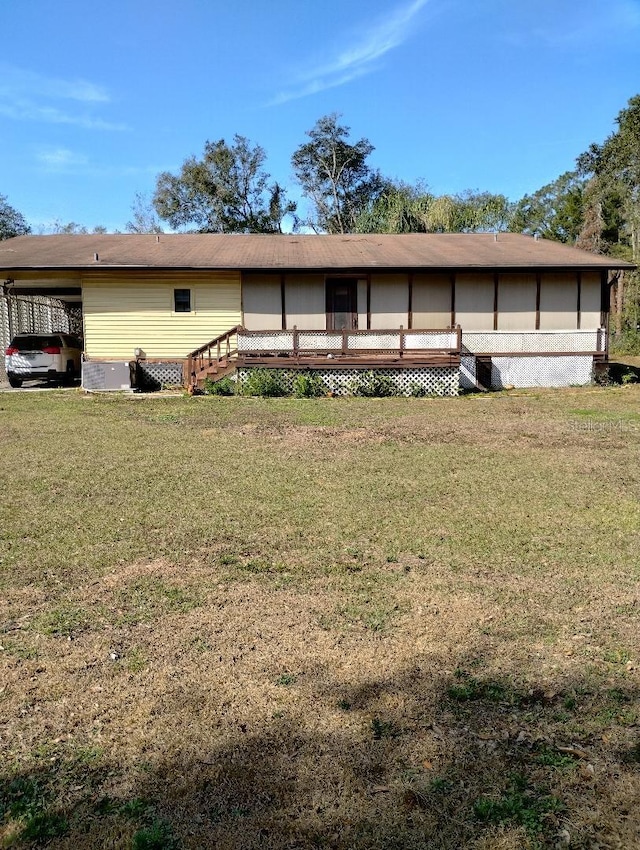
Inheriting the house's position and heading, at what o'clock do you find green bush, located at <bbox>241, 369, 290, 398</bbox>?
The green bush is roughly at 1 o'clock from the house.

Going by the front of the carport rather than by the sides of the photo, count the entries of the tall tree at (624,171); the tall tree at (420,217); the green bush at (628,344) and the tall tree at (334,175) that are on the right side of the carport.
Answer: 0

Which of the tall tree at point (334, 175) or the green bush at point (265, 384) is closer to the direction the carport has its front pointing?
the green bush

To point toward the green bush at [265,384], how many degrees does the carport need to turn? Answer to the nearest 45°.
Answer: approximately 45° to its left

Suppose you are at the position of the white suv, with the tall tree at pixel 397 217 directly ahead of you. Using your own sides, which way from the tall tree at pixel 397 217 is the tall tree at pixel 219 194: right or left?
left

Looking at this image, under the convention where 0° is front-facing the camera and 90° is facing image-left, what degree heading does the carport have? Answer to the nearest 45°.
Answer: approximately 0°

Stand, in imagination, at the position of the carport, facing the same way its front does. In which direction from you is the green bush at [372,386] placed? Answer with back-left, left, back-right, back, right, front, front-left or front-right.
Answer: front-left

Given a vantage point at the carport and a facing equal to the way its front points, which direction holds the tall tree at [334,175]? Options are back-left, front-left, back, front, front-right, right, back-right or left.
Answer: back-left

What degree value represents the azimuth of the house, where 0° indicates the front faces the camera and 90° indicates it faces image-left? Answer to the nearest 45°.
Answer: approximately 0°

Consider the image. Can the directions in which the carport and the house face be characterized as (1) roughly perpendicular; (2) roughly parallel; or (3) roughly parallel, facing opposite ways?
roughly parallel

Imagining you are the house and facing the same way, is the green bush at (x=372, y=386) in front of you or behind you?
in front

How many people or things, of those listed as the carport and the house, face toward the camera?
2

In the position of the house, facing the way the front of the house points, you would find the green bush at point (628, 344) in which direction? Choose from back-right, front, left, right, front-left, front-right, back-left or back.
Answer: back-left

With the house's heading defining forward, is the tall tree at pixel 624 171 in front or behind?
behind

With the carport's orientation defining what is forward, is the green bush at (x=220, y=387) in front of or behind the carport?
in front
